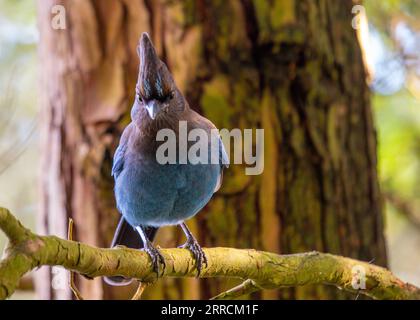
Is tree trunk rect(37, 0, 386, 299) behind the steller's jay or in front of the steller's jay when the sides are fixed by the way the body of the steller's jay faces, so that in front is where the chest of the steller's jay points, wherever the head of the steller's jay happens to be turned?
behind

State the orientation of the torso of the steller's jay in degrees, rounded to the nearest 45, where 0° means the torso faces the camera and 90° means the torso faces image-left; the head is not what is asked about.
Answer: approximately 0°
